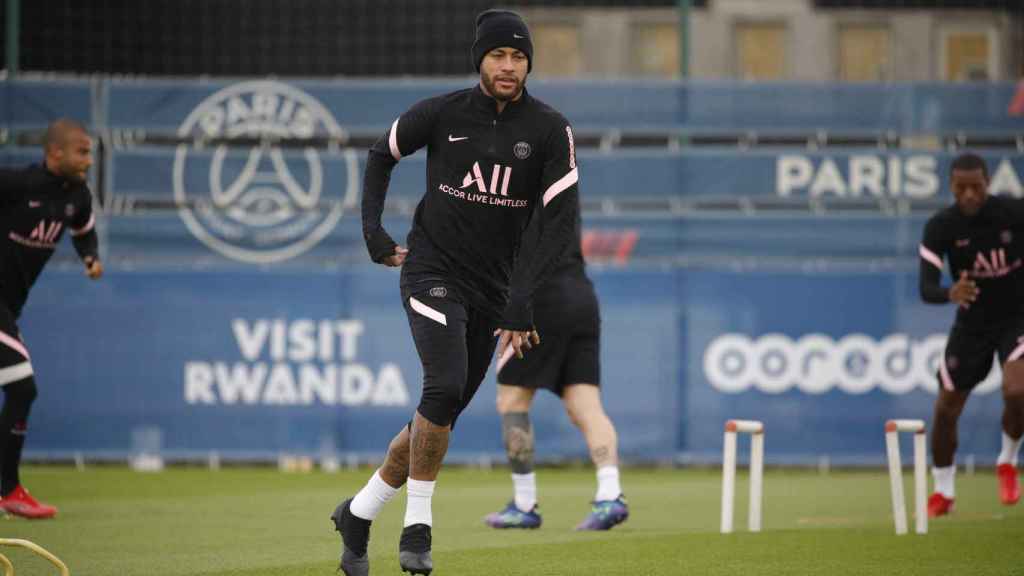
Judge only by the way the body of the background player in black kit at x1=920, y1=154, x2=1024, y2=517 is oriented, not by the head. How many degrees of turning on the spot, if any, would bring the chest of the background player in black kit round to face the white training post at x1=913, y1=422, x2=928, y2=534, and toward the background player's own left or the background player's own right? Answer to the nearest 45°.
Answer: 0° — they already face it

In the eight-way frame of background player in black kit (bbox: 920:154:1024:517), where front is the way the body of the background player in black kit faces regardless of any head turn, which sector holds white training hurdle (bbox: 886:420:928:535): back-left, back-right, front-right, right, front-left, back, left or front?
front

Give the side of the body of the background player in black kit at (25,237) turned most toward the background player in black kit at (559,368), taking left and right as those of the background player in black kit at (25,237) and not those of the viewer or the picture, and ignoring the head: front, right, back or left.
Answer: front

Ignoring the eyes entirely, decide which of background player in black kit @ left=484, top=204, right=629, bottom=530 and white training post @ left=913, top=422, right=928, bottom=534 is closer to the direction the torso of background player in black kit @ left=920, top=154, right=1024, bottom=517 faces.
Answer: the white training post

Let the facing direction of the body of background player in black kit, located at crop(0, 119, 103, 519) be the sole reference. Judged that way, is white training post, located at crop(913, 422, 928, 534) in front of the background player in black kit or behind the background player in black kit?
in front

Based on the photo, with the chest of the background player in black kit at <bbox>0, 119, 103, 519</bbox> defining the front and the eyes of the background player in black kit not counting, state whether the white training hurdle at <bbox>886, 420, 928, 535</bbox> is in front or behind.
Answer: in front

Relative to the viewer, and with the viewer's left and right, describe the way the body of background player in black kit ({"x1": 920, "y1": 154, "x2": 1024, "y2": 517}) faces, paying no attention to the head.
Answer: facing the viewer

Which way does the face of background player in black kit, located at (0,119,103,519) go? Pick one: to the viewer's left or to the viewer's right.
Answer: to the viewer's right

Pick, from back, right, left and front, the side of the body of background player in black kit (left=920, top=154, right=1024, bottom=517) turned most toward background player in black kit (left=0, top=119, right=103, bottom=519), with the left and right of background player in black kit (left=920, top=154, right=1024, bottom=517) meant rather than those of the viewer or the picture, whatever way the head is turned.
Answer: right

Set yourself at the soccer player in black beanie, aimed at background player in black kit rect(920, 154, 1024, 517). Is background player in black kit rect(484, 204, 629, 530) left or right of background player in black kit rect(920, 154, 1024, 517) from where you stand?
left

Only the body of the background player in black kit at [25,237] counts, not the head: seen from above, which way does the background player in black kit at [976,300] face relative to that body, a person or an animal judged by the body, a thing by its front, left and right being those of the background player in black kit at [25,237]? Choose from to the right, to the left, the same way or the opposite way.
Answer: to the right

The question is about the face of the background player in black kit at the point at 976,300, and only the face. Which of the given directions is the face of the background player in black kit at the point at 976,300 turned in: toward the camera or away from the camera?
toward the camera

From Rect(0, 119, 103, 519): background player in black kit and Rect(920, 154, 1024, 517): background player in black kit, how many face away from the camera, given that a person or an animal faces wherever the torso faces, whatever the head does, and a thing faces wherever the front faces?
0
